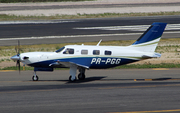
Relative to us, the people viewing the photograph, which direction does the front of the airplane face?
facing to the left of the viewer
